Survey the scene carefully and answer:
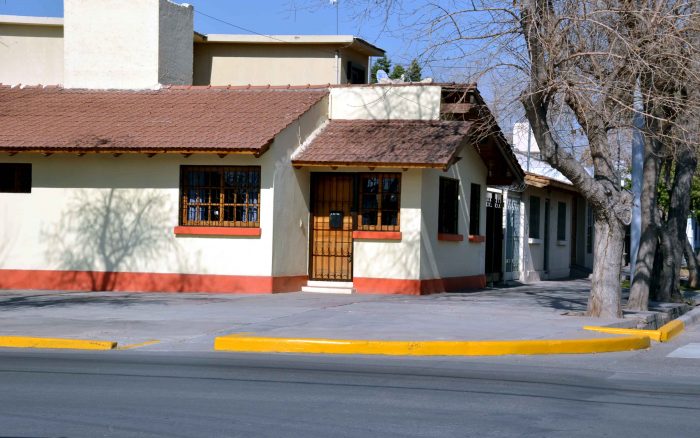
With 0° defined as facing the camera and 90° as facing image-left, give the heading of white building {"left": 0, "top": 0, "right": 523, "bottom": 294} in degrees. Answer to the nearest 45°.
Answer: approximately 0°

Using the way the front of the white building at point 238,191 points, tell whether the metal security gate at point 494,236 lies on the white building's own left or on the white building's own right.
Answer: on the white building's own left
